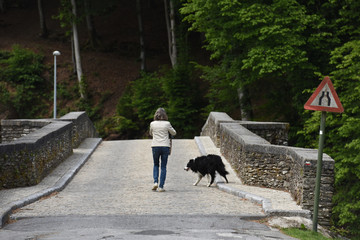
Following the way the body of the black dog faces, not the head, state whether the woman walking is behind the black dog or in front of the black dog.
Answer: in front

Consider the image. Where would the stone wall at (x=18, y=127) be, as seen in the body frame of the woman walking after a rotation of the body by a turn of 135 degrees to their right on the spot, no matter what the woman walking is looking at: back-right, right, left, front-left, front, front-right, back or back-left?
back

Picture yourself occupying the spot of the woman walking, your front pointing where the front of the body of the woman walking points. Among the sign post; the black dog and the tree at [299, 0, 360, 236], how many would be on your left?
0

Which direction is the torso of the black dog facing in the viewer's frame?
to the viewer's left

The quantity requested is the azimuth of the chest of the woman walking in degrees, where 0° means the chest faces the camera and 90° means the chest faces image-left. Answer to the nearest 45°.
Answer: approximately 180°

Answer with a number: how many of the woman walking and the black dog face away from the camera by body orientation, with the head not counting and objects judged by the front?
1

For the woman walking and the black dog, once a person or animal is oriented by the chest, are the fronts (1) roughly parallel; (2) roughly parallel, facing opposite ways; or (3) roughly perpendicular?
roughly perpendicular

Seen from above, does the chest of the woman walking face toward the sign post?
no

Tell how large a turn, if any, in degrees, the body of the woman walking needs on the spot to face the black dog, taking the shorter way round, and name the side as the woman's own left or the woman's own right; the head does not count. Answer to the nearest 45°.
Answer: approximately 45° to the woman's own right

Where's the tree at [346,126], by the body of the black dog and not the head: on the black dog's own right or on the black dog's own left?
on the black dog's own right

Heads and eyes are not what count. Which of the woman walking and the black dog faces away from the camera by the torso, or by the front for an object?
the woman walking
